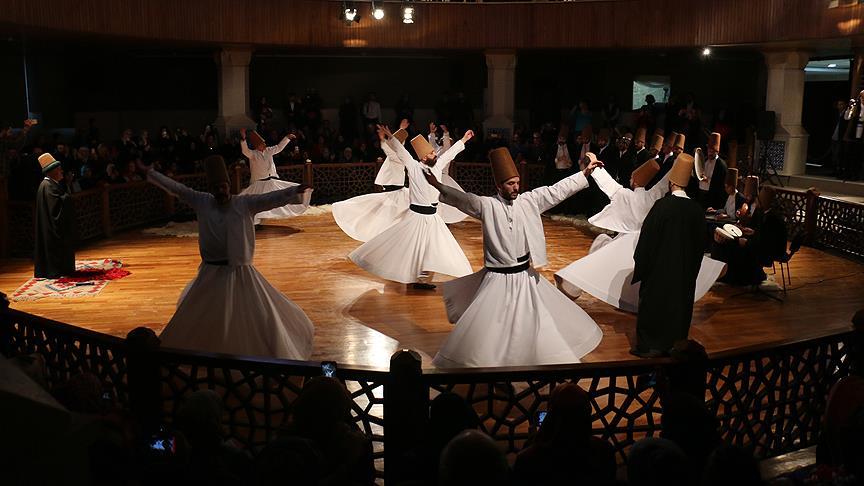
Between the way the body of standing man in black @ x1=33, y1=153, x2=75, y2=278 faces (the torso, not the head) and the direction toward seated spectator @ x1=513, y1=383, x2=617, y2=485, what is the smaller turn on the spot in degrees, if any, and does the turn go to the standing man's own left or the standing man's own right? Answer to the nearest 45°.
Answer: approximately 90° to the standing man's own right

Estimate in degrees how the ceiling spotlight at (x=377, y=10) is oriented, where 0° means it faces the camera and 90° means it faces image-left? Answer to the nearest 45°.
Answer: approximately 0°

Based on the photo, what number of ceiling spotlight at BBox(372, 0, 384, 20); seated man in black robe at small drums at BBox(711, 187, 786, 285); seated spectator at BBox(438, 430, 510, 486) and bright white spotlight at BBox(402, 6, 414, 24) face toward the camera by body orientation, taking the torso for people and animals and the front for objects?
2

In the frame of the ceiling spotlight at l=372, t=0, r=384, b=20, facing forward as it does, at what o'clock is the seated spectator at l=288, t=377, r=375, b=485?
The seated spectator is roughly at 12 o'clock from the ceiling spotlight.

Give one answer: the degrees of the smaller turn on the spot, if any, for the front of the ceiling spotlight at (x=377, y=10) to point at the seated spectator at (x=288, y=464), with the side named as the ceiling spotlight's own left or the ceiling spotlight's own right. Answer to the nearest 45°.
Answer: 0° — it already faces them

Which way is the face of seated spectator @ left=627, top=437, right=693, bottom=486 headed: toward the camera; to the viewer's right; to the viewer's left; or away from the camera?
away from the camera

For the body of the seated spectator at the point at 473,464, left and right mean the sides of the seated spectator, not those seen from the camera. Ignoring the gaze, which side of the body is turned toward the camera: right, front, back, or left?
back

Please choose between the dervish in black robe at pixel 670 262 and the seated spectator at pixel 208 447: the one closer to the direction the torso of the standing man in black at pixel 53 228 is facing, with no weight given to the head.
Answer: the dervish in black robe

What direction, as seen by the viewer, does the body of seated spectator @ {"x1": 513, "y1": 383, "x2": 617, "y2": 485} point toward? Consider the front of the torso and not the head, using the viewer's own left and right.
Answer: facing away from the viewer

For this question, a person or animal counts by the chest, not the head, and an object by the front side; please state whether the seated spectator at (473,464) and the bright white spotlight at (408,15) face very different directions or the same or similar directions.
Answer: very different directions
